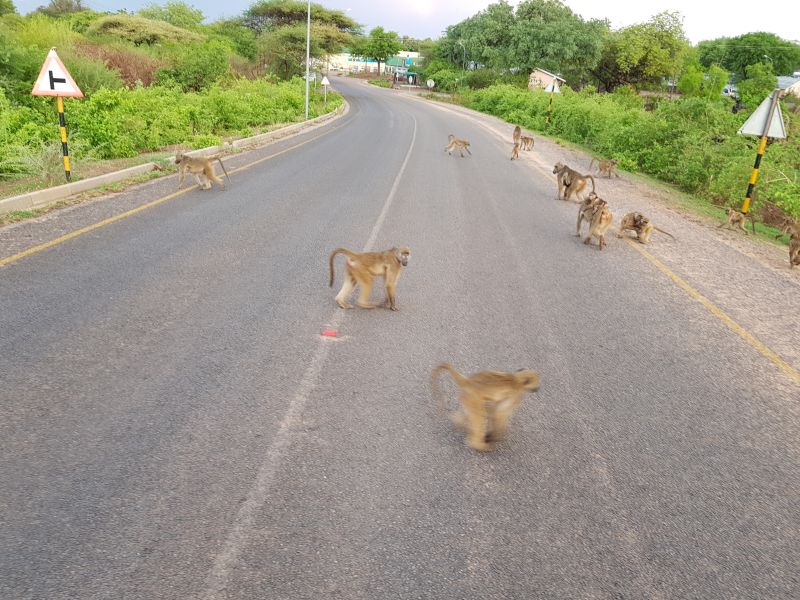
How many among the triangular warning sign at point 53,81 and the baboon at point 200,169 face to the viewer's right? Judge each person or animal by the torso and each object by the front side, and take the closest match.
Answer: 0

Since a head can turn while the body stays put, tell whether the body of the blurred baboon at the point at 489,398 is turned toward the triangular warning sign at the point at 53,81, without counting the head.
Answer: no

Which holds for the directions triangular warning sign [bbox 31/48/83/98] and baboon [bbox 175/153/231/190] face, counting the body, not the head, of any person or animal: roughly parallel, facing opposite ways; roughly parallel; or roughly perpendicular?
roughly perpendicular

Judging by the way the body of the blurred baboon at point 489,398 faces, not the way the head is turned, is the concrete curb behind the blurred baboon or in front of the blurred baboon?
behind

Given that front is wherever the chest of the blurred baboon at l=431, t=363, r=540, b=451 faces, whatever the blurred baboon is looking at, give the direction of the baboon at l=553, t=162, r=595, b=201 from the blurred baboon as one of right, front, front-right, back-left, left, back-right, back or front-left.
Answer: left

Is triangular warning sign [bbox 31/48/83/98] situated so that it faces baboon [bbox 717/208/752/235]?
no

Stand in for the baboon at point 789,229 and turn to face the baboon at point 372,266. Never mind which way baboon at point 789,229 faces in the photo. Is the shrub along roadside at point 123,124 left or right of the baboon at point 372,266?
right

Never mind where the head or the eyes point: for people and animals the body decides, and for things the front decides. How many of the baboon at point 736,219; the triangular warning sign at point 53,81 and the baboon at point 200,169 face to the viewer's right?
0

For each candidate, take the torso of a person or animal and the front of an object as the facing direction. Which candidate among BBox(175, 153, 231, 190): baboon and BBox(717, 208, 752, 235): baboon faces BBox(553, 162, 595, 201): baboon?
BBox(717, 208, 752, 235): baboon

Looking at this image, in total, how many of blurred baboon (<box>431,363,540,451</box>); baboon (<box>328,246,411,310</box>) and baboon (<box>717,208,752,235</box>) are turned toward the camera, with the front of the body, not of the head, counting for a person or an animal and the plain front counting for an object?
0

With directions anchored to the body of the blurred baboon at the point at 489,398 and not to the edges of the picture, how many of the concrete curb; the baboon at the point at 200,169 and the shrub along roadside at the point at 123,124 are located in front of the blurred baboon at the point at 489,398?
0

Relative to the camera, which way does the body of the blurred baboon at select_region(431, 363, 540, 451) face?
to the viewer's right

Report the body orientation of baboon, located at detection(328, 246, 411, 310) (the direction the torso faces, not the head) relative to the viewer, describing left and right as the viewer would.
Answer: facing to the right of the viewer

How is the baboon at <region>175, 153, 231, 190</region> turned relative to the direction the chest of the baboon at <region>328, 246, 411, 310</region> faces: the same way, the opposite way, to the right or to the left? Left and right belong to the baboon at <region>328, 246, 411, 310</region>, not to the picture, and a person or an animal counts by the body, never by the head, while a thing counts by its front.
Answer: the opposite way

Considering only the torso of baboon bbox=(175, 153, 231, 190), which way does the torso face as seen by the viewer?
to the viewer's left

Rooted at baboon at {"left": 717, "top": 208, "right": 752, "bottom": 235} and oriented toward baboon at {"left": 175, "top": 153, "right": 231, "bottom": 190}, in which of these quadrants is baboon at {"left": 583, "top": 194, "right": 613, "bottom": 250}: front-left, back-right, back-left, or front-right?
front-left

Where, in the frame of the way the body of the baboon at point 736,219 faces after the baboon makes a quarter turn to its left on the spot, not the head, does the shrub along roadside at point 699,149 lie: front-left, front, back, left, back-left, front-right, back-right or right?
back

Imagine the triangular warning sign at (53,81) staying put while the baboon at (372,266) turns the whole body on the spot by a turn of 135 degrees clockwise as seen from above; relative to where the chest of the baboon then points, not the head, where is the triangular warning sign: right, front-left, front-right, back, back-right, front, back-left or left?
right

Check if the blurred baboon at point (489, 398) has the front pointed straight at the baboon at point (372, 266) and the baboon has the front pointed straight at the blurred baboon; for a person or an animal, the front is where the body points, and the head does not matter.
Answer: no

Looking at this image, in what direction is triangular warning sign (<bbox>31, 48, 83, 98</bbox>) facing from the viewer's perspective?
toward the camera

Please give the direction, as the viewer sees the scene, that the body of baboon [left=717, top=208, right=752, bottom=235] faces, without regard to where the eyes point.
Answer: to the viewer's left

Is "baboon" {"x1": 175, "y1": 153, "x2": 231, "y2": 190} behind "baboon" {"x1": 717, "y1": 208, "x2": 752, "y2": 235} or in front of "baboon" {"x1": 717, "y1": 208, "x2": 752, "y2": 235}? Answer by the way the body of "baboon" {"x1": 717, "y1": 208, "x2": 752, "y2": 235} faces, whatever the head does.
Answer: in front
